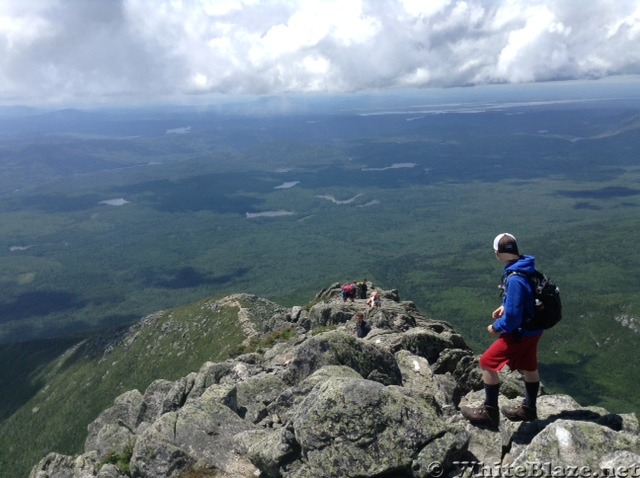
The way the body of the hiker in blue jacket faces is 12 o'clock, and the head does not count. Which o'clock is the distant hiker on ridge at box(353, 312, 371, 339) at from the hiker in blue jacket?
The distant hiker on ridge is roughly at 2 o'clock from the hiker in blue jacket.

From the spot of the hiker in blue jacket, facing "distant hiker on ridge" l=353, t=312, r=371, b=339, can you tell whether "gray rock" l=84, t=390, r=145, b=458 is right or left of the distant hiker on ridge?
left

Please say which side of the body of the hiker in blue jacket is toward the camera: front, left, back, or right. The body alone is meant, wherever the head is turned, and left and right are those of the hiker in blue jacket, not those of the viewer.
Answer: left

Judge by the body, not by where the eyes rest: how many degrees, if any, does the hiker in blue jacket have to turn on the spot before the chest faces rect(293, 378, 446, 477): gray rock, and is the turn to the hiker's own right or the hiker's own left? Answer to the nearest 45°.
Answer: approximately 45° to the hiker's own left

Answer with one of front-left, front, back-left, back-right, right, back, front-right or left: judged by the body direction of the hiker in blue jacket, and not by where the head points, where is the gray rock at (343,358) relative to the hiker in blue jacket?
front-right

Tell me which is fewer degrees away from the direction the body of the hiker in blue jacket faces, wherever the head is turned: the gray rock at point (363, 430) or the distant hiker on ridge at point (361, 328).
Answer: the gray rock
